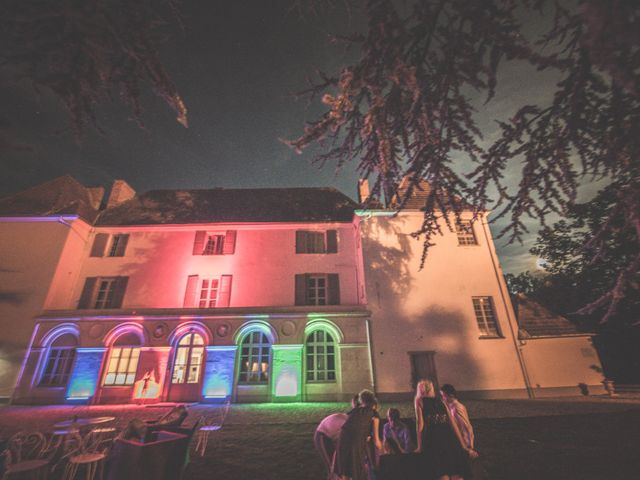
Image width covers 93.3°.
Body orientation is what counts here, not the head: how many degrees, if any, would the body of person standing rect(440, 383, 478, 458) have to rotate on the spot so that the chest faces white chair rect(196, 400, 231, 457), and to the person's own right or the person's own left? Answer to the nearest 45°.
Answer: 0° — they already face it

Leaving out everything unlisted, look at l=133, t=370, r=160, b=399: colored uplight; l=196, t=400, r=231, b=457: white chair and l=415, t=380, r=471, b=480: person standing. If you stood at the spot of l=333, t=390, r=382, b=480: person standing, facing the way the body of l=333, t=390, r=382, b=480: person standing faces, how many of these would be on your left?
2

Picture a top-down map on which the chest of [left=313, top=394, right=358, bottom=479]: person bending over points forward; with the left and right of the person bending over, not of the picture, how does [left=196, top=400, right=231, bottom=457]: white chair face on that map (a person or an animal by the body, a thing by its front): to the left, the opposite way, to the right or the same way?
the opposite way

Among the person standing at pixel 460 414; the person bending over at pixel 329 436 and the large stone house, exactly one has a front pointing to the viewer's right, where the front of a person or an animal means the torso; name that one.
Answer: the person bending over at pixel 329 436

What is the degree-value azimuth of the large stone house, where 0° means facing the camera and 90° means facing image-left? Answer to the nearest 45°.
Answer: approximately 0°

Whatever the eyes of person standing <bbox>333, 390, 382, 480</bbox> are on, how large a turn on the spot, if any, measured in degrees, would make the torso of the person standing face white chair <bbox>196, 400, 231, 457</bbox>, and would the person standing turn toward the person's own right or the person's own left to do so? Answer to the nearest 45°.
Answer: approximately 90° to the person's own left

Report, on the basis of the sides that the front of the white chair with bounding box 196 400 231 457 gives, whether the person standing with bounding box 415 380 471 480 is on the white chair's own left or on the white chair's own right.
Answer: on the white chair's own left

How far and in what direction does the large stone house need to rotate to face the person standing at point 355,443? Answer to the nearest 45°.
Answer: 0° — it already faces them

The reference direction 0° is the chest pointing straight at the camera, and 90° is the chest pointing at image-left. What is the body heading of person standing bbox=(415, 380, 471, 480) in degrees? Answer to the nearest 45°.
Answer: approximately 180°

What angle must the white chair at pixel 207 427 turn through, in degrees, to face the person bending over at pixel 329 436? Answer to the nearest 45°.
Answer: approximately 90° to its left

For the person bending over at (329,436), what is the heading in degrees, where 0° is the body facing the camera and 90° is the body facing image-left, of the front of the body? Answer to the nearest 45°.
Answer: approximately 270°

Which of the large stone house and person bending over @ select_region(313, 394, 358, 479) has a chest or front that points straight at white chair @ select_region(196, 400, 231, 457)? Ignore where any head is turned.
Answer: the large stone house

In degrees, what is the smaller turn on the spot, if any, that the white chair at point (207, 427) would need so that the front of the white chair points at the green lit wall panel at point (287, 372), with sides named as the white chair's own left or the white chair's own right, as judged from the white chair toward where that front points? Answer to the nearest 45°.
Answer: approximately 135° to the white chair's own right

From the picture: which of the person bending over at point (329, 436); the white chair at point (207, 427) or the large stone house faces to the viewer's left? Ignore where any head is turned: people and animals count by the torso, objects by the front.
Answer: the white chair

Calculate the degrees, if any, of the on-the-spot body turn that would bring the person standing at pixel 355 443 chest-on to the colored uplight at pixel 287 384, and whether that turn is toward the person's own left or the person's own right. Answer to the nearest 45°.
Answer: approximately 45° to the person's own left

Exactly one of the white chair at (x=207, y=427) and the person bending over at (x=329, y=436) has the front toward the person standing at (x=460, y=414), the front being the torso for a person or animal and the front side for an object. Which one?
the person bending over at (x=329, y=436)

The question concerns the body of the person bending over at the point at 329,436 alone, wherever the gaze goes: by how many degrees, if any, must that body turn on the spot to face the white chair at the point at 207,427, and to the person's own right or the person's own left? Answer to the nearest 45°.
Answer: approximately 135° to the person's own left
